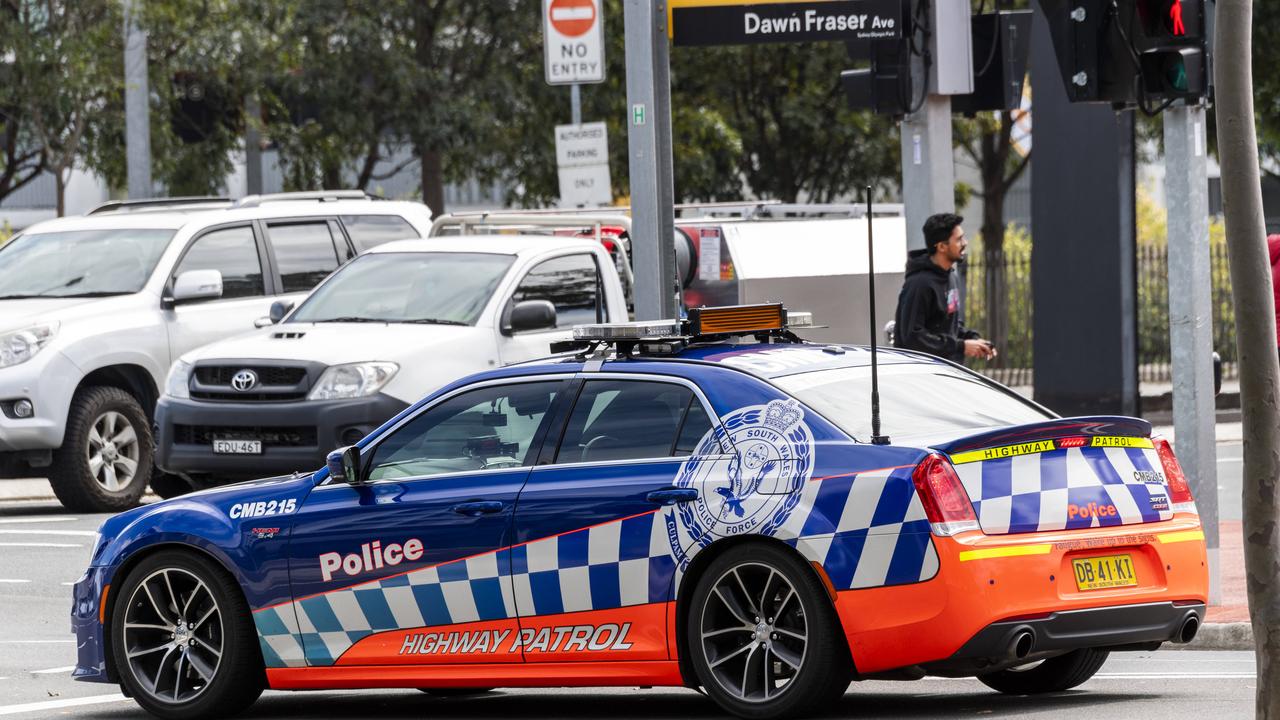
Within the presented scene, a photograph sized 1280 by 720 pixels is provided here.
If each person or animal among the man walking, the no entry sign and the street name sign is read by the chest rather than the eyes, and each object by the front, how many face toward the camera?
2

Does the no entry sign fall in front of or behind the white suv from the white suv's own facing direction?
behind

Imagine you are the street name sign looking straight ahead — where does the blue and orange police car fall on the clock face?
The blue and orange police car is roughly at 12 o'clock from the street name sign.

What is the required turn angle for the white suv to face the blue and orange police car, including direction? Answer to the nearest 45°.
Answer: approximately 45° to its left

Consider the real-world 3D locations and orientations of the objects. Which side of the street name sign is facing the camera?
front

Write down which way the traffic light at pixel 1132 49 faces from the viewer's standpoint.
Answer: facing the viewer and to the right of the viewer

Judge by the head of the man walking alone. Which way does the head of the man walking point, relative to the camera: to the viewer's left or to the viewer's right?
to the viewer's right

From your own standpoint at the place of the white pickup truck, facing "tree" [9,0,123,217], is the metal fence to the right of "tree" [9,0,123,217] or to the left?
right

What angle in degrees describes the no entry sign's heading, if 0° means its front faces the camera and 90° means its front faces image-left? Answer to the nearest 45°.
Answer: approximately 0°

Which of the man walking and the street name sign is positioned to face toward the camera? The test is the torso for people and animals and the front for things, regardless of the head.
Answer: the street name sign

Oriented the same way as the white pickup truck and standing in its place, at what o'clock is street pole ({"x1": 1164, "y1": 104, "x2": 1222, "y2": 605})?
The street pole is roughly at 9 o'clock from the white pickup truck.

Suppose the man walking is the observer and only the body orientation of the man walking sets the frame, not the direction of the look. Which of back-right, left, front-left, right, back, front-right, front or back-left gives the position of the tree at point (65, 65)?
back-left

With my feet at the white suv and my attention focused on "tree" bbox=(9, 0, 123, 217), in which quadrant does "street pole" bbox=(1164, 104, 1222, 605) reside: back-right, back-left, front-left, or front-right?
back-right

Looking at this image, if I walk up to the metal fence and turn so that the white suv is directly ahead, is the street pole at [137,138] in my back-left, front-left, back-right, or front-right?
front-right

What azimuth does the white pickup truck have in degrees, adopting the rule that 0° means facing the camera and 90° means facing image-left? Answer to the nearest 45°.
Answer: approximately 45°
